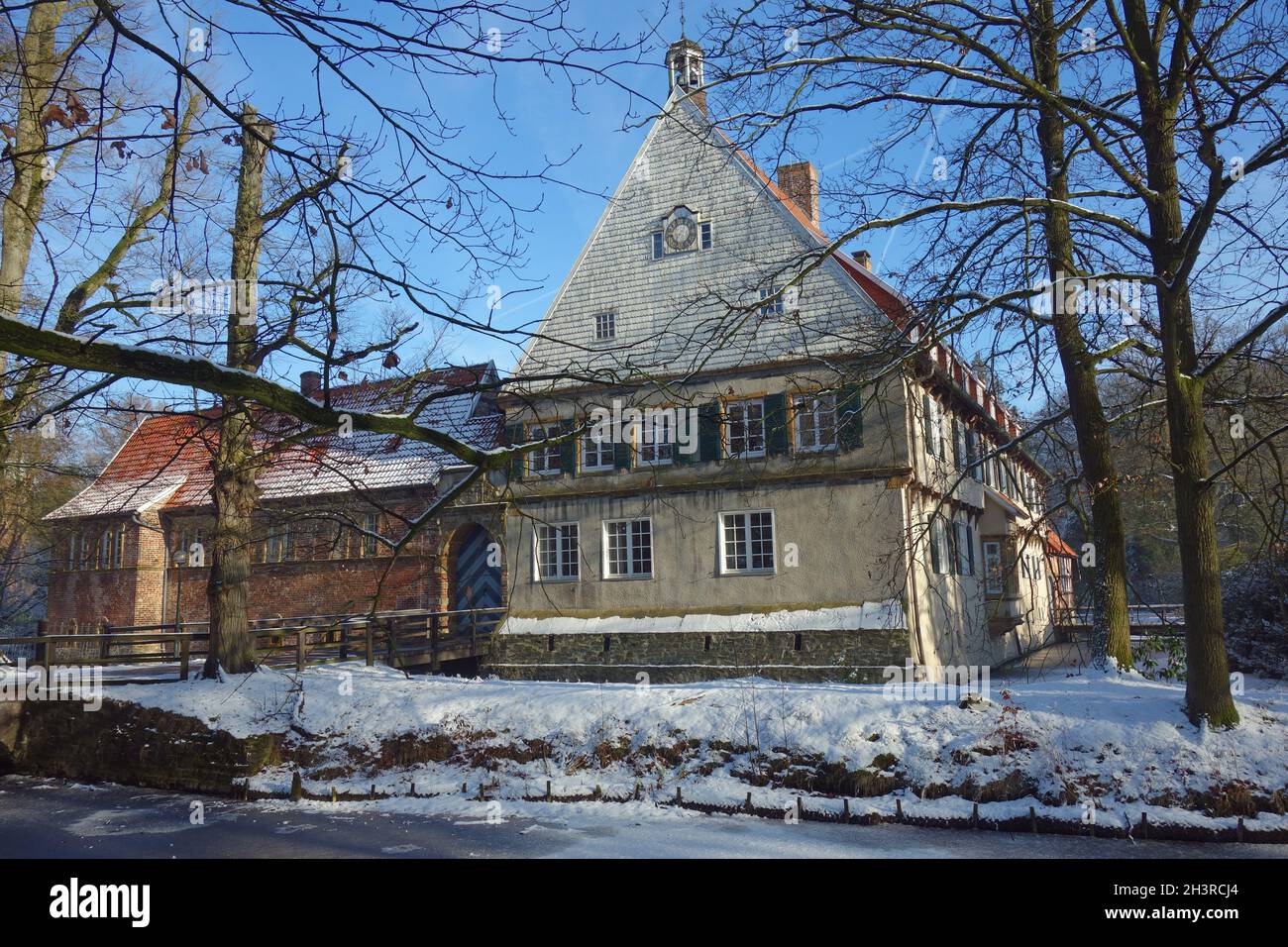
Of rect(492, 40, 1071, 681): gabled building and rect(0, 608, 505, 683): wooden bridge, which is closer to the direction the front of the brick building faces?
the wooden bridge

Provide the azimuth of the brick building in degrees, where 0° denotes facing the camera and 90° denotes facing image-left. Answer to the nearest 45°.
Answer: approximately 0°

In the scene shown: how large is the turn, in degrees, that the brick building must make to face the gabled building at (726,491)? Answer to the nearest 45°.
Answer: approximately 45° to its left

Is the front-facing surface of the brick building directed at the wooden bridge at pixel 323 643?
yes
